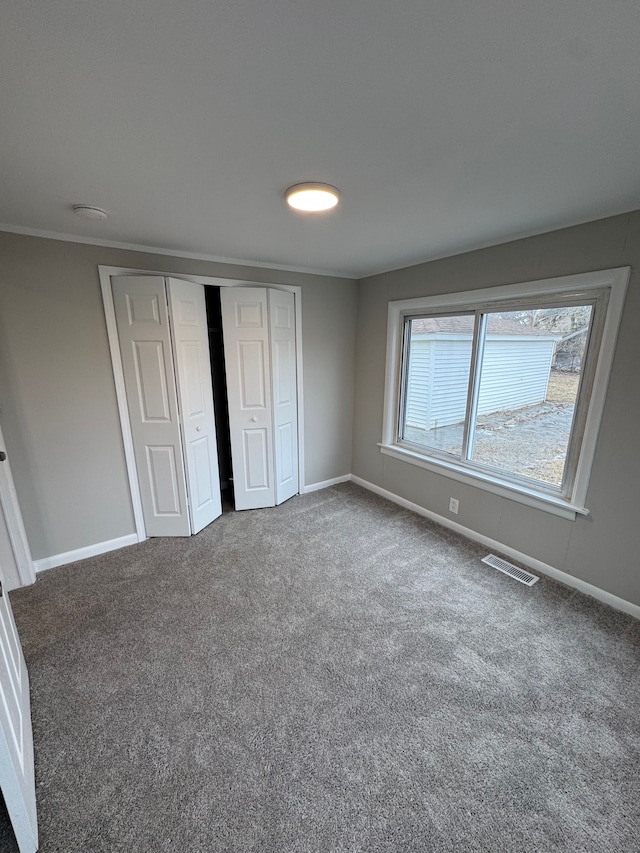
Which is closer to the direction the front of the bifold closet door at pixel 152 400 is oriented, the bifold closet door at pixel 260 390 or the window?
the window

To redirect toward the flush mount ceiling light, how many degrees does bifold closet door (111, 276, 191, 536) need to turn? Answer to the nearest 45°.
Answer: approximately 45° to its left

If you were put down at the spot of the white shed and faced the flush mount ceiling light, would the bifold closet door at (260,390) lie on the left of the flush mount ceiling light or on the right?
right

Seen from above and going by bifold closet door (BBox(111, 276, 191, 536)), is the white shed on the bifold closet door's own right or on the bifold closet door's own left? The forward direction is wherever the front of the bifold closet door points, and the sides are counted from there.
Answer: on the bifold closet door's own left

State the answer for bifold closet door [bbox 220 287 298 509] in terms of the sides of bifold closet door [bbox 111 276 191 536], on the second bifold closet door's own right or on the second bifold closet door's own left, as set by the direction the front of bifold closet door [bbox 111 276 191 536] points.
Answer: on the second bifold closet door's own left

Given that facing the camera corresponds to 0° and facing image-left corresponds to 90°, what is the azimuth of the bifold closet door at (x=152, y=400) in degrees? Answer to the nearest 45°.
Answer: approximately 0°

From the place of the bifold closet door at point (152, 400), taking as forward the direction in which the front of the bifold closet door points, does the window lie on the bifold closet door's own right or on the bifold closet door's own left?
on the bifold closet door's own left

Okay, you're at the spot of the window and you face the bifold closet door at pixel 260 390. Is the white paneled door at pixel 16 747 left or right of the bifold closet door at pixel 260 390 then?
left

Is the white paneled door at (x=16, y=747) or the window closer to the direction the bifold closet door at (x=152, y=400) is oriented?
the white paneled door
